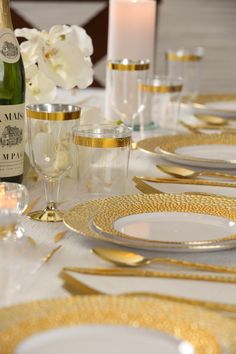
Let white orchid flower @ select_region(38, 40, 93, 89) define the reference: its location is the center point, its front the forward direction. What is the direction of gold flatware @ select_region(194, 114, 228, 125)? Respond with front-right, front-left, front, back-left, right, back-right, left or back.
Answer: back

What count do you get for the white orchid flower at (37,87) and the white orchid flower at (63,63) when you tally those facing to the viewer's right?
0

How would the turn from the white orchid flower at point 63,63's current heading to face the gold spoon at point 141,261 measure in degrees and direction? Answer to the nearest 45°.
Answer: approximately 45° to its left

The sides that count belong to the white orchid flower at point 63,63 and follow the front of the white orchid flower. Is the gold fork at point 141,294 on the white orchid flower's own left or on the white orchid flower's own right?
on the white orchid flower's own left

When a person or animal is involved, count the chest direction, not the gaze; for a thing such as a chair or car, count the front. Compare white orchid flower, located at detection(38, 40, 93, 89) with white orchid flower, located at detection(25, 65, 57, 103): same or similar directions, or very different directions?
same or similar directions

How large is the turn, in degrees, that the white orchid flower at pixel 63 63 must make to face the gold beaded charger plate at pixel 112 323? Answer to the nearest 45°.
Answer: approximately 45° to its left

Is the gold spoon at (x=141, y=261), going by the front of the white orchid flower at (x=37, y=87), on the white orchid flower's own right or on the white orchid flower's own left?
on the white orchid flower's own left

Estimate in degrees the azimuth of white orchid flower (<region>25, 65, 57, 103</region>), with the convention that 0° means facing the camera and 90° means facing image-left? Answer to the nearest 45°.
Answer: approximately 45°

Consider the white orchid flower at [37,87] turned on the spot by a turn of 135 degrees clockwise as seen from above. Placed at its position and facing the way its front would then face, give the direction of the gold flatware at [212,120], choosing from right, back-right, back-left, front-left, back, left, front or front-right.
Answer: front-right

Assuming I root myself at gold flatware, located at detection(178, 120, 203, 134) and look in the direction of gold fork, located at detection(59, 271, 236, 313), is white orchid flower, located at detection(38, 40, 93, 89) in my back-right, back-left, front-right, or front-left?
front-right
